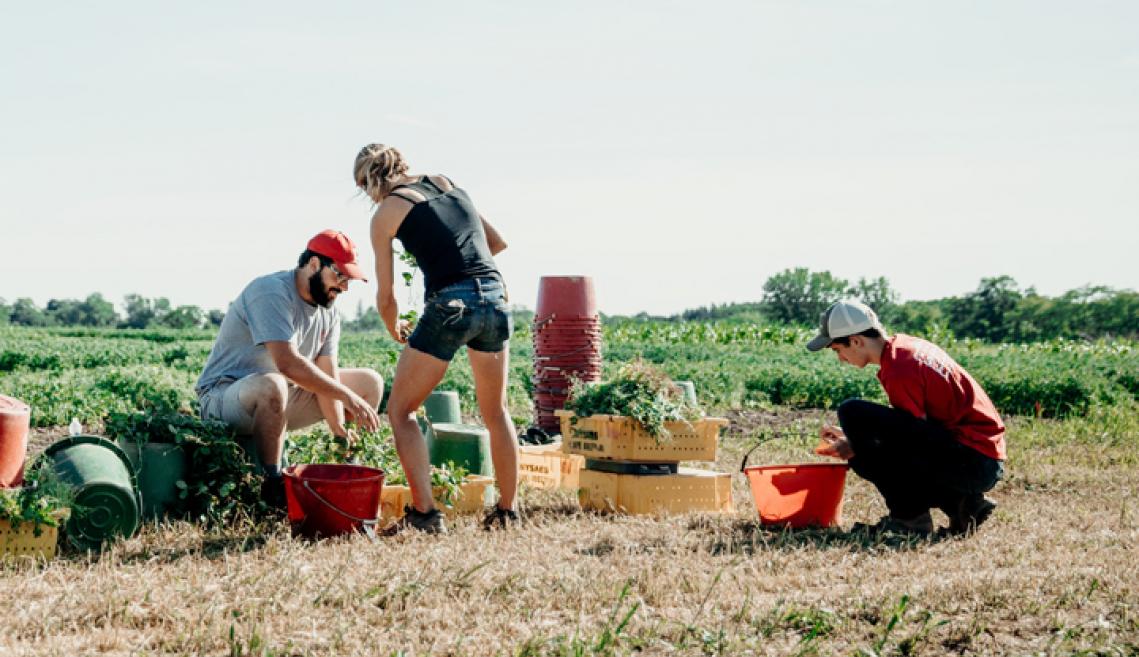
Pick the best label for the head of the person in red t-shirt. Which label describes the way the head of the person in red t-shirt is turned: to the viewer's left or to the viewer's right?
to the viewer's left

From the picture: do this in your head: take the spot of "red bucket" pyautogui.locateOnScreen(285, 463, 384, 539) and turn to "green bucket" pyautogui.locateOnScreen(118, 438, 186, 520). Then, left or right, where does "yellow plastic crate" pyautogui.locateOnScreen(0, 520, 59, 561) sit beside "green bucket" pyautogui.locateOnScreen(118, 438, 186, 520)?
left

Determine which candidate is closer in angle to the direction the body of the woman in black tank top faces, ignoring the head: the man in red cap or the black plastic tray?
the man in red cap

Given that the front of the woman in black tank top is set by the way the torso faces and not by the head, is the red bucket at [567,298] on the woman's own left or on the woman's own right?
on the woman's own right

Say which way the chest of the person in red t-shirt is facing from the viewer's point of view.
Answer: to the viewer's left

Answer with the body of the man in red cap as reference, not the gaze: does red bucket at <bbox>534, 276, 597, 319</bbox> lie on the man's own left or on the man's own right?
on the man's own left

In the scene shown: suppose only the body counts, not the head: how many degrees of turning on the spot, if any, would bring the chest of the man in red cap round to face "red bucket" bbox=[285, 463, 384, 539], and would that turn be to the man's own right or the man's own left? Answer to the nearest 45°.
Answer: approximately 45° to the man's own right

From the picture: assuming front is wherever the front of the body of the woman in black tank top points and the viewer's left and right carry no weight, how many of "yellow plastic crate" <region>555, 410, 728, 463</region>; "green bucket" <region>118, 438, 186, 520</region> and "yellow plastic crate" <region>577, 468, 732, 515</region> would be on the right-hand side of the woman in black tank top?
2

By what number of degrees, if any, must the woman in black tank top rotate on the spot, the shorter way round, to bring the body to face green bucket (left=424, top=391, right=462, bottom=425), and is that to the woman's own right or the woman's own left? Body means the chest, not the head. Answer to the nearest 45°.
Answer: approximately 45° to the woman's own right

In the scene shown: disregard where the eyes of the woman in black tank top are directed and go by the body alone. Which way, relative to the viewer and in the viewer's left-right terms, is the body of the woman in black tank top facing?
facing away from the viewer and to the left of the viewer

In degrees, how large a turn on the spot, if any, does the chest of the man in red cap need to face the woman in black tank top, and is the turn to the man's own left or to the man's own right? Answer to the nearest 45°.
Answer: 0° — they already face them

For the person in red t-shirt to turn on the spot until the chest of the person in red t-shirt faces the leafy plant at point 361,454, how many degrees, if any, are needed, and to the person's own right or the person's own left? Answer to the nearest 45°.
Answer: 0° — they already face it

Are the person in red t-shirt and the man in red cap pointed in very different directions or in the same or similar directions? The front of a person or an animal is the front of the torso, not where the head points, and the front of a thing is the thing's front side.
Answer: very different directions

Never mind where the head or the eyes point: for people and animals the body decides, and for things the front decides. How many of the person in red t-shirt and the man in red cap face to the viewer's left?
1

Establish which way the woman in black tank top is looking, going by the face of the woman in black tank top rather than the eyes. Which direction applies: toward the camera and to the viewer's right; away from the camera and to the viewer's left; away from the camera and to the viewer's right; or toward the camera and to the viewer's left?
away from the camera and to the viewer's left

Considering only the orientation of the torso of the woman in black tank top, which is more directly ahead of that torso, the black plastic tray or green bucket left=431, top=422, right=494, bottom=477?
the green bucket

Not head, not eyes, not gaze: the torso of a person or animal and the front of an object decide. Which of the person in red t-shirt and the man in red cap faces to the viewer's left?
the person in red t-shirt
